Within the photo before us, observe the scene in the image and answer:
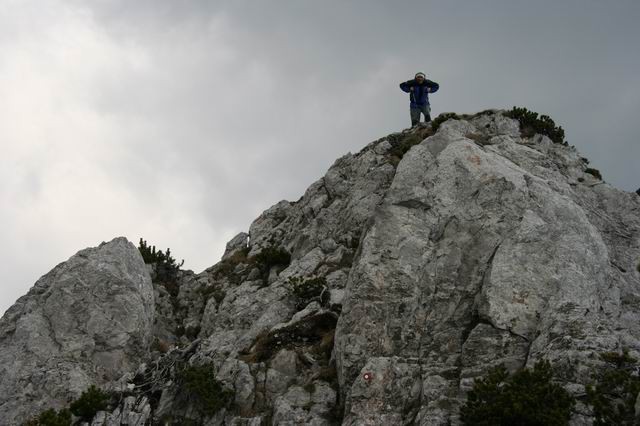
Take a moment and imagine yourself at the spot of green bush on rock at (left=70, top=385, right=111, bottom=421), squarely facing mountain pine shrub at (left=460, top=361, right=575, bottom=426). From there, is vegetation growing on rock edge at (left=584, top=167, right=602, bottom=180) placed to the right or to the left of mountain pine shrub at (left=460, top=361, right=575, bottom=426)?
left

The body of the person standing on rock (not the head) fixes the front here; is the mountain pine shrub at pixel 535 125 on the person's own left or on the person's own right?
on the person's own left

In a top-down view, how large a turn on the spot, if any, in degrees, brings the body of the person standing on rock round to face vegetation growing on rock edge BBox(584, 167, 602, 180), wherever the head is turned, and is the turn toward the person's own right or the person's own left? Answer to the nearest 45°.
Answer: approximately 90° to the person's own left

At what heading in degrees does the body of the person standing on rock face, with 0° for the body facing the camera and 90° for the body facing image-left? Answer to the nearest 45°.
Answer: approximately 0°
